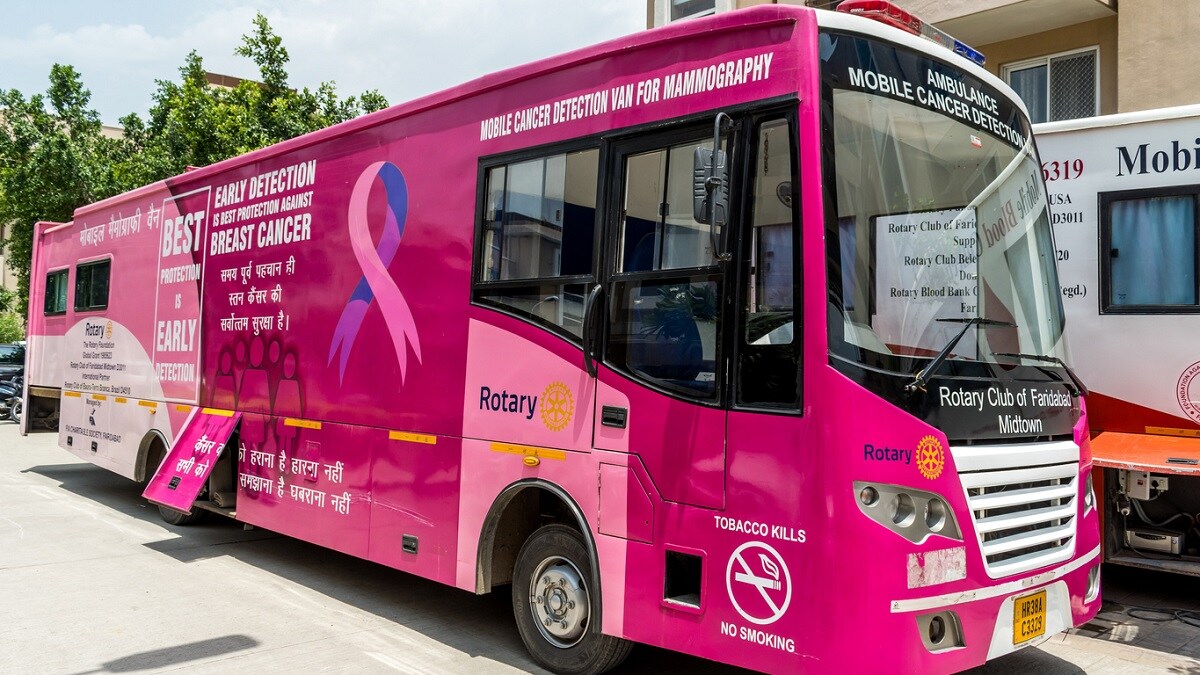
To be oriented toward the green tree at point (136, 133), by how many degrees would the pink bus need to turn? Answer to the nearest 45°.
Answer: approximately 180°

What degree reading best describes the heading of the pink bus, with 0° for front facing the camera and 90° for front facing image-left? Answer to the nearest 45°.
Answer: approximately 315°

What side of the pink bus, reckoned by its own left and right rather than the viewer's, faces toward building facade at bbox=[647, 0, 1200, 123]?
left

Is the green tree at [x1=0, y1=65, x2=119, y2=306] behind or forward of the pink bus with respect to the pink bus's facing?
behind

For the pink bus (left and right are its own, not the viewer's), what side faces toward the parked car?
back
